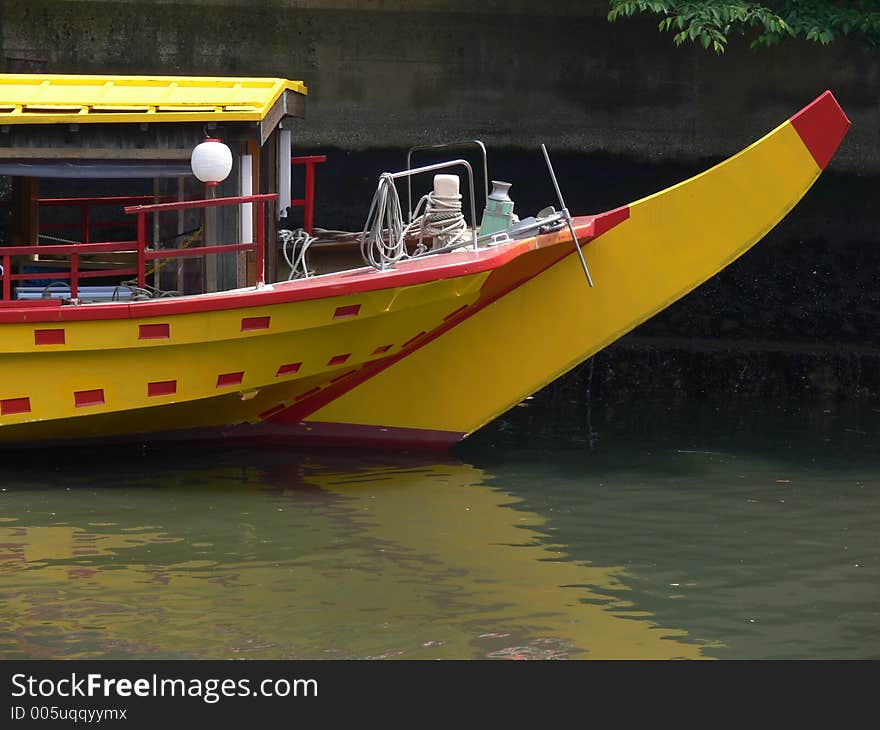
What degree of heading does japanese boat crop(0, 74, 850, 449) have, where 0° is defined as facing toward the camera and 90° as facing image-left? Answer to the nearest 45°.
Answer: approximately 270°
